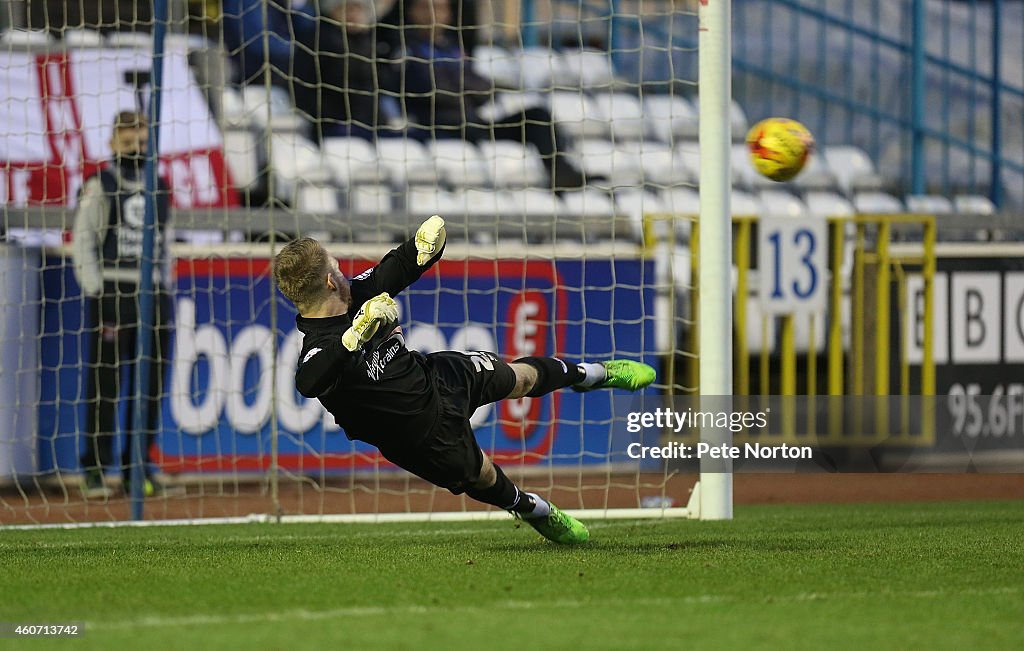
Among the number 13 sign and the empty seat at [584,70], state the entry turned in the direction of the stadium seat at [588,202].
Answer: the empty seat

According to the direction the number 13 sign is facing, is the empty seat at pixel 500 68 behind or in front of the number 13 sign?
behind

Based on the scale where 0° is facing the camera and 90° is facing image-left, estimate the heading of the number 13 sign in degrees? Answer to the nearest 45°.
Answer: approximately 0°

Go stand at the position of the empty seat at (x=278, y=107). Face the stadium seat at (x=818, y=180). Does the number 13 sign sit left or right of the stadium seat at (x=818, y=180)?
right

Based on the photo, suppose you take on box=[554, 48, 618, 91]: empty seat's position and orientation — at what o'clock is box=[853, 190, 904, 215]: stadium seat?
The stadium seat is roughly at 9 o'clock from the empty seat.

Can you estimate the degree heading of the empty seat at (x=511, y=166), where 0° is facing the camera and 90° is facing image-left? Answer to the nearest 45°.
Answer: approximately 0°

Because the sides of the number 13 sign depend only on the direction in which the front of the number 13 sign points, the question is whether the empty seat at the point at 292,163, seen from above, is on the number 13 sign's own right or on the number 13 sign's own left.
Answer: on the number 13 sign's own right

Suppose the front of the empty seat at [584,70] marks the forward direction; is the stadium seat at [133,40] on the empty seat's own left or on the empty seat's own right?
on the empty seat's own right
